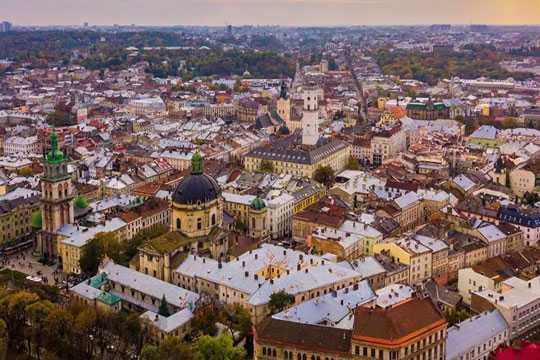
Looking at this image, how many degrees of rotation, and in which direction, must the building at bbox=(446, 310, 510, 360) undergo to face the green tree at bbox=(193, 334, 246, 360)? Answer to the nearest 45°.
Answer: approximately 90° to its right

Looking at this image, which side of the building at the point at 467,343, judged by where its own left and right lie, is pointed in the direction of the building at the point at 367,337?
right

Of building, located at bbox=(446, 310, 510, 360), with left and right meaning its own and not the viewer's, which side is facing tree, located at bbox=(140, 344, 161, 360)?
right

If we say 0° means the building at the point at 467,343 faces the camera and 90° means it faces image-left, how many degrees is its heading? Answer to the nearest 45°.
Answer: approximately 315°

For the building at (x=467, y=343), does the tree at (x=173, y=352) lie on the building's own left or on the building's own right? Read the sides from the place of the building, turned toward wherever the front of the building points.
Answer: on the building's own right
